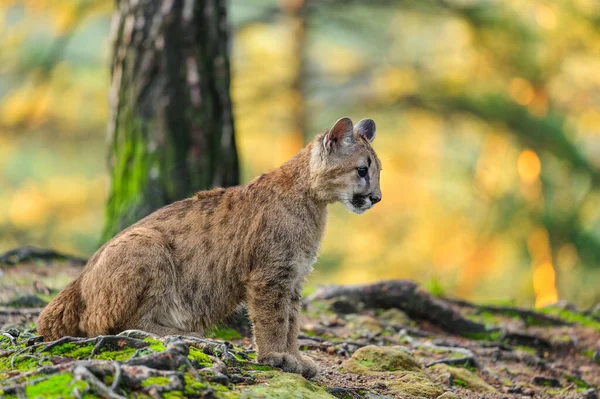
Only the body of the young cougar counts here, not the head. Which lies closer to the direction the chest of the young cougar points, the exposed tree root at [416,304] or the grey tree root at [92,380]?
the exposed tree root

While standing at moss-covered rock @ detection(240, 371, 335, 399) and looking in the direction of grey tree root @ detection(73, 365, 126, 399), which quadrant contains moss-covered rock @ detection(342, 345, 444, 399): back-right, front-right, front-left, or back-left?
back-right

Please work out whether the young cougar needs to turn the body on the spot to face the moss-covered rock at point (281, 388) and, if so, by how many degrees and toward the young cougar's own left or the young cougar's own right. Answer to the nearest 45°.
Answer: approximately 90° to the young cougar's own right

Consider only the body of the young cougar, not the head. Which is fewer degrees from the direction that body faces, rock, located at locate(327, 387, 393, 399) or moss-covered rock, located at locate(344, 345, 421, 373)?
the moss-covered rock

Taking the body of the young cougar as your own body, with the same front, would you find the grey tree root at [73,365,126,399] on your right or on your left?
on your right

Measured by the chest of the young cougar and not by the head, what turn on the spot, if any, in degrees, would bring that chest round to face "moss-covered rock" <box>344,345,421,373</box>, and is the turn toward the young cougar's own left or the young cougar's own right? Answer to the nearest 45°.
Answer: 0° — it already faces it

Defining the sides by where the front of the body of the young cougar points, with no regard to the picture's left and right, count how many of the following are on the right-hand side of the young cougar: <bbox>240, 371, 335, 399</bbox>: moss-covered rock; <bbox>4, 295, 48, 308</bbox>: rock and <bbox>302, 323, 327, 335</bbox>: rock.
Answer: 1

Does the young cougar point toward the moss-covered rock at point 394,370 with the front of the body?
yes

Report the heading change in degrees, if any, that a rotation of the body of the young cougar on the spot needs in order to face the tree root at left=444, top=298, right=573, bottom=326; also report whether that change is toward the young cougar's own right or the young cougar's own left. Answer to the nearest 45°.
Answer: approximately 45° to the young cougar's own left

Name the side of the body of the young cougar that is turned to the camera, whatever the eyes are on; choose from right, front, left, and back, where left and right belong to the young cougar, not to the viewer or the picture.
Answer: right

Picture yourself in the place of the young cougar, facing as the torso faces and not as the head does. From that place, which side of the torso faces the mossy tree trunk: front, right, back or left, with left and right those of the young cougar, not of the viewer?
left

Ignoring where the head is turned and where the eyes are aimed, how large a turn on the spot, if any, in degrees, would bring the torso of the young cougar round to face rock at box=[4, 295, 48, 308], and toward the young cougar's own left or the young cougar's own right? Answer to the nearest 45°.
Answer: approximately 135° to the young cougar's own left
